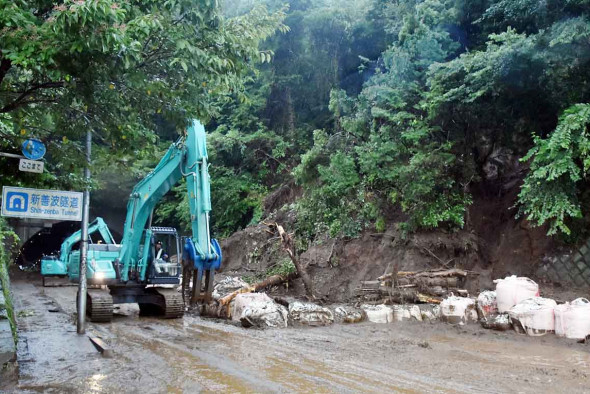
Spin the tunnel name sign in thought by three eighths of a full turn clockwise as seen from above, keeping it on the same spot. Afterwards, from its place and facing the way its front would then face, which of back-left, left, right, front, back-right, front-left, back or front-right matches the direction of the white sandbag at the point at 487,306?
back-right

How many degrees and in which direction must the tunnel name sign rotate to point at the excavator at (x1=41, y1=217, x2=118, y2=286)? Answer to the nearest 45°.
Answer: approximately 180°

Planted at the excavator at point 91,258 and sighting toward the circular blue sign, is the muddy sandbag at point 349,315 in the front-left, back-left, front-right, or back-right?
front-left

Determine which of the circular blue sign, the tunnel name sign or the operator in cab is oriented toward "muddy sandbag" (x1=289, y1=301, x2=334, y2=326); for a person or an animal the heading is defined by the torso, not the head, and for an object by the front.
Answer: the operator in cab

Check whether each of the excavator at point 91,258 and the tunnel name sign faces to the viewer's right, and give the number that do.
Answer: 1

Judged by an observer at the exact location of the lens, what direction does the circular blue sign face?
facing the viewer

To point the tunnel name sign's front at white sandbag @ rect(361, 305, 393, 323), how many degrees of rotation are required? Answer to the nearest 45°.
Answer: approximately 90° to its left

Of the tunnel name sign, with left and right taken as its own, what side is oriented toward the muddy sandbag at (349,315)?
left

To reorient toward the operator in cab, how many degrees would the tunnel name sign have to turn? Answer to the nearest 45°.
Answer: approximately 135° to its left

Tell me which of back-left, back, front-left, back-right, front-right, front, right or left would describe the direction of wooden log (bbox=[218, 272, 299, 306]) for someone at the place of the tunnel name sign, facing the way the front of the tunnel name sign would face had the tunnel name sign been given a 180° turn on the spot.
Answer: front-right

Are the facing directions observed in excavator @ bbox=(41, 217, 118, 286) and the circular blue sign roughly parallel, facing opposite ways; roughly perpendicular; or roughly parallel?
roughly perpendicular

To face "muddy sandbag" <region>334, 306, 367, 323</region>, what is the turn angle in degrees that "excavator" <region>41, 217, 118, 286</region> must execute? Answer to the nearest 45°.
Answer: approximately 45° to its right

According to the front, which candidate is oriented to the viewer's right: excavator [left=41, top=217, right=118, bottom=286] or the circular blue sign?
the excavator

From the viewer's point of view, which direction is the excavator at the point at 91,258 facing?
to the viewer's right

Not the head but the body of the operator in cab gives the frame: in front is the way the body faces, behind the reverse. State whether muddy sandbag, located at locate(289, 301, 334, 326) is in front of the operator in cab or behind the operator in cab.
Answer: in front

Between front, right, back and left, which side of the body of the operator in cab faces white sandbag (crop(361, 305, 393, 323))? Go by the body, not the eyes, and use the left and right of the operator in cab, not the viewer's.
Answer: front

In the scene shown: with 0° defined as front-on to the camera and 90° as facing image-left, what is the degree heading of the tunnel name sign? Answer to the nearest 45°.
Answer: approximately 0°

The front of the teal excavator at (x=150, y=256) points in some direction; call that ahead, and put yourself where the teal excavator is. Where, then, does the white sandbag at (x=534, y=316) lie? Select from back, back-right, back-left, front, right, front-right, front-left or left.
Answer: front

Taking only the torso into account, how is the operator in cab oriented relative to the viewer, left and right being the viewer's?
facing the viewer and to the right of the viewer

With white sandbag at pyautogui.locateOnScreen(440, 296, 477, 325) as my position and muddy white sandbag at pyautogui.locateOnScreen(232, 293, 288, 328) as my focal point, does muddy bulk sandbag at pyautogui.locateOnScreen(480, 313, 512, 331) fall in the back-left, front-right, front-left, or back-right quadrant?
back-left

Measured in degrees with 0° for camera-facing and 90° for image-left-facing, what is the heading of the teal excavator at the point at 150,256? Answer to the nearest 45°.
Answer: approximately 315°
